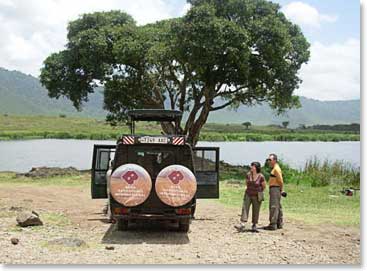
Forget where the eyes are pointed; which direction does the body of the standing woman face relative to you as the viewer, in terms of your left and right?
facing the viewer and to the left of the viewer

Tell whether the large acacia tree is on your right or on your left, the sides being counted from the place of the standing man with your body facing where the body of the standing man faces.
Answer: on your right

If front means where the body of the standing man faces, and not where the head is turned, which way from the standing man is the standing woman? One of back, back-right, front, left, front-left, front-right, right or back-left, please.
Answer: front-left

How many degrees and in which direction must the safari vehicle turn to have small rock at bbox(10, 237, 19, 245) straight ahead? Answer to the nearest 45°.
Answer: approximately 90° to its left

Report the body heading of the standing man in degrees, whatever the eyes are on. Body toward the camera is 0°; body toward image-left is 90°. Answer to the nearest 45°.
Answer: approximately 90°

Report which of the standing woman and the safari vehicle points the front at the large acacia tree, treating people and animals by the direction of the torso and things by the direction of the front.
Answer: the safari vehicle

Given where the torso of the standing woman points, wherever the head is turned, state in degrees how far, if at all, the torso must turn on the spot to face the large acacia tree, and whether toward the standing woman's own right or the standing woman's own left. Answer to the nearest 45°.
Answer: approximately 135° to the standing woman's own right

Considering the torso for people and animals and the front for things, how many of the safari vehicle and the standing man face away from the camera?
1

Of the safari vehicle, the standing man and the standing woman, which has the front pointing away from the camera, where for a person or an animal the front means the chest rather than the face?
the safari vehicle

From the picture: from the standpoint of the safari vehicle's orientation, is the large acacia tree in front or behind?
in front

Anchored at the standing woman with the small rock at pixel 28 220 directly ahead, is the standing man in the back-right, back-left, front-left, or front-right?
back-right

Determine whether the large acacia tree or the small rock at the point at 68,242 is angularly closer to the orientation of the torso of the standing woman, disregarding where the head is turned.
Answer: the small rock

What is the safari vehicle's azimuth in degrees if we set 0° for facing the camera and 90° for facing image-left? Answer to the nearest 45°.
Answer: approximately 180°
